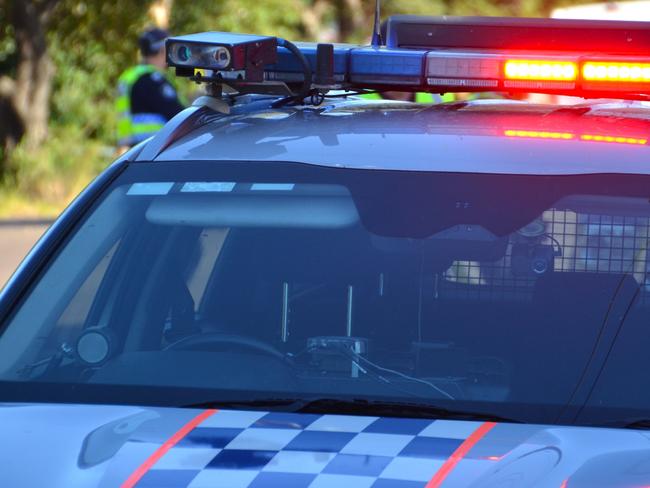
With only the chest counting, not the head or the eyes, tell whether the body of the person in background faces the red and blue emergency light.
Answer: no

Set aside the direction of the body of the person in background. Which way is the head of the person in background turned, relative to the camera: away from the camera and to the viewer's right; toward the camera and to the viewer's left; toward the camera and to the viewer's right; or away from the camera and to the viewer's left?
away from the camera and to the viewer's right

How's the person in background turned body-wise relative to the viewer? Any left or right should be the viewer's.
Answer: facing to the right of the viewer

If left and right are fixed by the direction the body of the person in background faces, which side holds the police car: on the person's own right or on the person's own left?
on the person's own right
